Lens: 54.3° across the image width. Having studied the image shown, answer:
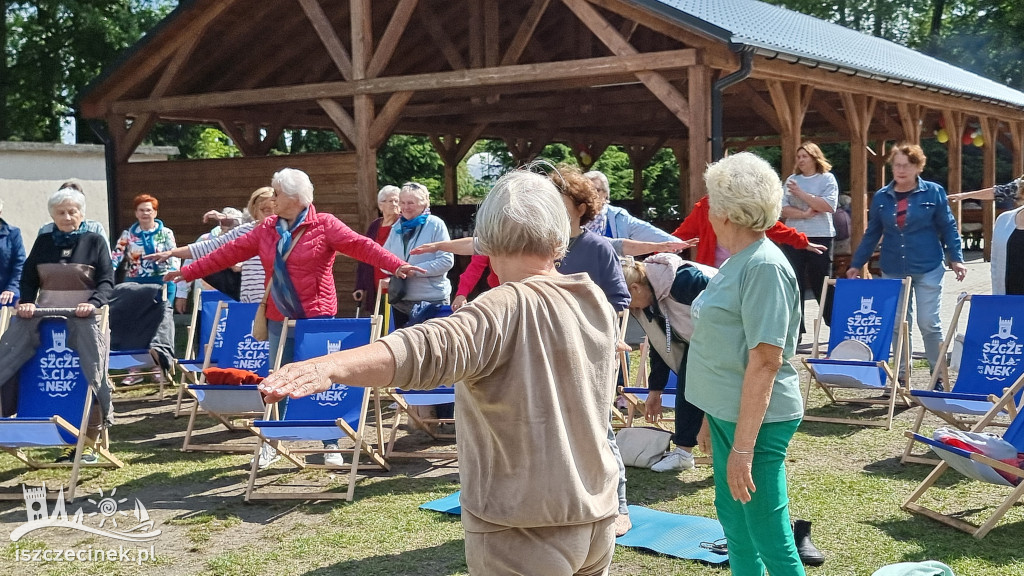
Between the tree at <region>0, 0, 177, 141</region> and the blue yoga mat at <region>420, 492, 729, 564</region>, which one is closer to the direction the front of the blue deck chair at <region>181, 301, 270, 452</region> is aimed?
the blue yoga mat

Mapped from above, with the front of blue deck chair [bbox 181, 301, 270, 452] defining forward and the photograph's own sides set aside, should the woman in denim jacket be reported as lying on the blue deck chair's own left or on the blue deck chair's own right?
on the blue deck chair's own left

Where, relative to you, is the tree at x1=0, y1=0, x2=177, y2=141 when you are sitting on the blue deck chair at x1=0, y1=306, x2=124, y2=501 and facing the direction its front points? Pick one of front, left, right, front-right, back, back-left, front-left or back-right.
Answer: back-right

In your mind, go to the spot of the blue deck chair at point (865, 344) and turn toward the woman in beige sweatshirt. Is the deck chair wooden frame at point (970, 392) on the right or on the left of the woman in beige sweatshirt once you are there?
left

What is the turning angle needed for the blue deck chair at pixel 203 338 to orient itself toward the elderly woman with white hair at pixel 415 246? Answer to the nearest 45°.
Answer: approximately 90° to its left

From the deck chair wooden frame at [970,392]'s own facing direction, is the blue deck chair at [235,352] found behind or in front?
in front

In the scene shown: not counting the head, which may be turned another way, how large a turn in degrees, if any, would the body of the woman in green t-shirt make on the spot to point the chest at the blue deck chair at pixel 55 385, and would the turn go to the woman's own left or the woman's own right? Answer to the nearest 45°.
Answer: approximately 45° to the woman's own right

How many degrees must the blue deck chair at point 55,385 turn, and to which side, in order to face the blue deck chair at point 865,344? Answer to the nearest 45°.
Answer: approximately 135° to its left

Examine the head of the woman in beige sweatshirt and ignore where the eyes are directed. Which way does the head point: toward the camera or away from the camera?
away from the camera

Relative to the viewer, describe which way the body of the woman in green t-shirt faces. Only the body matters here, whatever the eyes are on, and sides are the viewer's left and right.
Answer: facing to the left of the viewer

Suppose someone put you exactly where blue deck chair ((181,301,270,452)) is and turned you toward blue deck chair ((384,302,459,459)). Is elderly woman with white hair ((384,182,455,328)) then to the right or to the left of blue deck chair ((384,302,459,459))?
left

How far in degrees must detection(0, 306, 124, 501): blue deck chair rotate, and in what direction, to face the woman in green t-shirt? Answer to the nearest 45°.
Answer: approximately 90° to its left

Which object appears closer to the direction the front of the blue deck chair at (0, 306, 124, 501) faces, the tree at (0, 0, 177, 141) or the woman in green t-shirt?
the woman in green t-shirt

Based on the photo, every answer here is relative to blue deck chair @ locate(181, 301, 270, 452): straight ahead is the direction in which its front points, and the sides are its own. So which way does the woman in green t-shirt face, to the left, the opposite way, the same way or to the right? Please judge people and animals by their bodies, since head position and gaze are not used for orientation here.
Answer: to the right

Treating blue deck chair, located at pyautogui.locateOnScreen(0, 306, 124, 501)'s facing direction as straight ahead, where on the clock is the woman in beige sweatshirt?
The woman in beige sweatshirt is roughly at 10 o'clock from the blue deck chair.

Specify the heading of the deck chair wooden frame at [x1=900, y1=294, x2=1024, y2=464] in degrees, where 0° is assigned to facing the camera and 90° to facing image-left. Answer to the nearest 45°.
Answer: approximately 45°

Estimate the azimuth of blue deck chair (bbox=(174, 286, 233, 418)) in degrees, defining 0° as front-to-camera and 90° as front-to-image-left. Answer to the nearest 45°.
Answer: approximately 45°
